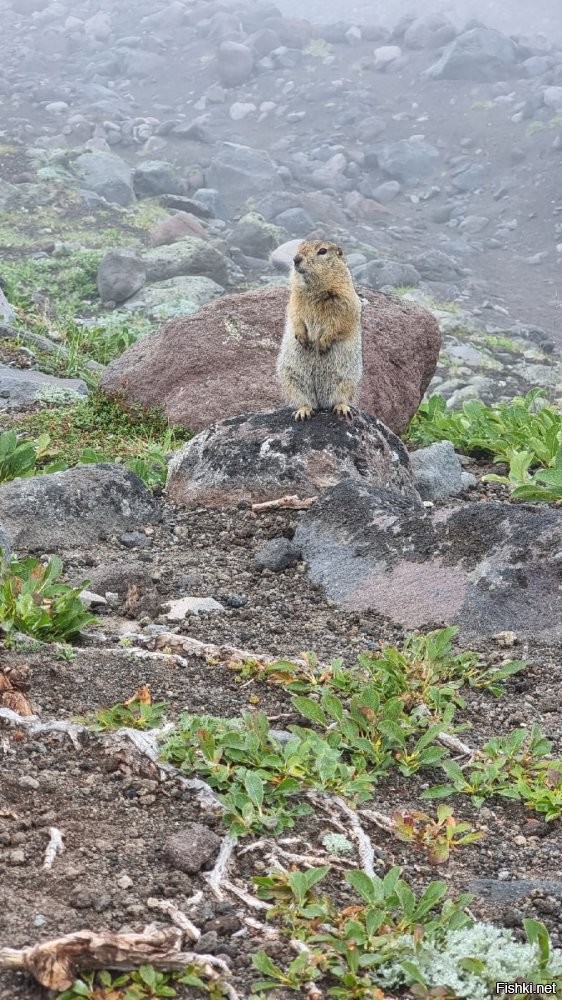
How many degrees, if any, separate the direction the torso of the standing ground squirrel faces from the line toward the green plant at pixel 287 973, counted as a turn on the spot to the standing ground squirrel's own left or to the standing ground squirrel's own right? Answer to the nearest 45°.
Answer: approximately 45° to the standing ground squirrel's own left

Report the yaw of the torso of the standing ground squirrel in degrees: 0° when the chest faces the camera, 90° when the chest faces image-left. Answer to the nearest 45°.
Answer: approximately 45°

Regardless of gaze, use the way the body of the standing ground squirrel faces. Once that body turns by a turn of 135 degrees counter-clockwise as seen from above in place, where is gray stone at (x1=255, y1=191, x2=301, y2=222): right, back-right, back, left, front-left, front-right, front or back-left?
left

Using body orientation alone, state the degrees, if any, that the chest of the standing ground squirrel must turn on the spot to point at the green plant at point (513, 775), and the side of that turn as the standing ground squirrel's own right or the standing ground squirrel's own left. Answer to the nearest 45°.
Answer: approximately 45° to the standing ground squirrel's own left

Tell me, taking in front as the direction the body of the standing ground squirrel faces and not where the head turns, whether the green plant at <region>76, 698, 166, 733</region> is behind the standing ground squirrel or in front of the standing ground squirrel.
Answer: in front

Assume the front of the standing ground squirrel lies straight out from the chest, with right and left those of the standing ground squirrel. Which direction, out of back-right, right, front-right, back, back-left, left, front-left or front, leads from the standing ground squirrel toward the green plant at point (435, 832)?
front-left

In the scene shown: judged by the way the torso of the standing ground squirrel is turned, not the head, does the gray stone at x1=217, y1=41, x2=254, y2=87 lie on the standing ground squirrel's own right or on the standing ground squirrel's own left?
on the standing ground squirrel's own right

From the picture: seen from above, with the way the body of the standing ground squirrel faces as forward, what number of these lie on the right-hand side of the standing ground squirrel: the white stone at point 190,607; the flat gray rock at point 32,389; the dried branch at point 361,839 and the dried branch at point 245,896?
1

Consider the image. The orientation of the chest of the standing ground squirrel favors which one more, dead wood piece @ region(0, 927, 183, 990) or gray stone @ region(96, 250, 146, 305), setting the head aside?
the dead wood piece

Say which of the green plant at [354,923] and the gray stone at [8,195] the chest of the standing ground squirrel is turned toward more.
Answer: the green plant

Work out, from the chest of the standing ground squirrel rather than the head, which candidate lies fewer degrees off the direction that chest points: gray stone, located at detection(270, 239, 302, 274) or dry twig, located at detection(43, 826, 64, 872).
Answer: the dry twig

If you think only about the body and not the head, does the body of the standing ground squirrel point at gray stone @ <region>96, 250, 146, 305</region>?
no

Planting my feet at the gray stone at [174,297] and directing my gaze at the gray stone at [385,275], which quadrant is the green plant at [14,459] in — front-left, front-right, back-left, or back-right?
back-right

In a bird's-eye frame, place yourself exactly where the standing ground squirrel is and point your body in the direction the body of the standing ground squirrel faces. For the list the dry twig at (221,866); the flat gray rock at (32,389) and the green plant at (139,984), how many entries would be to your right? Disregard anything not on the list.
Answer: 1

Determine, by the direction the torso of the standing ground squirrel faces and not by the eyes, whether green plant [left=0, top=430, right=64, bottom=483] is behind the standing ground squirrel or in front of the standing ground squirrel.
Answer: in front

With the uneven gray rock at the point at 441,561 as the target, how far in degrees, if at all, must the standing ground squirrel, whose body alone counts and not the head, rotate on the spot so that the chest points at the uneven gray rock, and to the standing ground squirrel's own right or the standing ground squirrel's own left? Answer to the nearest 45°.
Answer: approximately 45° to the standing ground squirrel's own left
